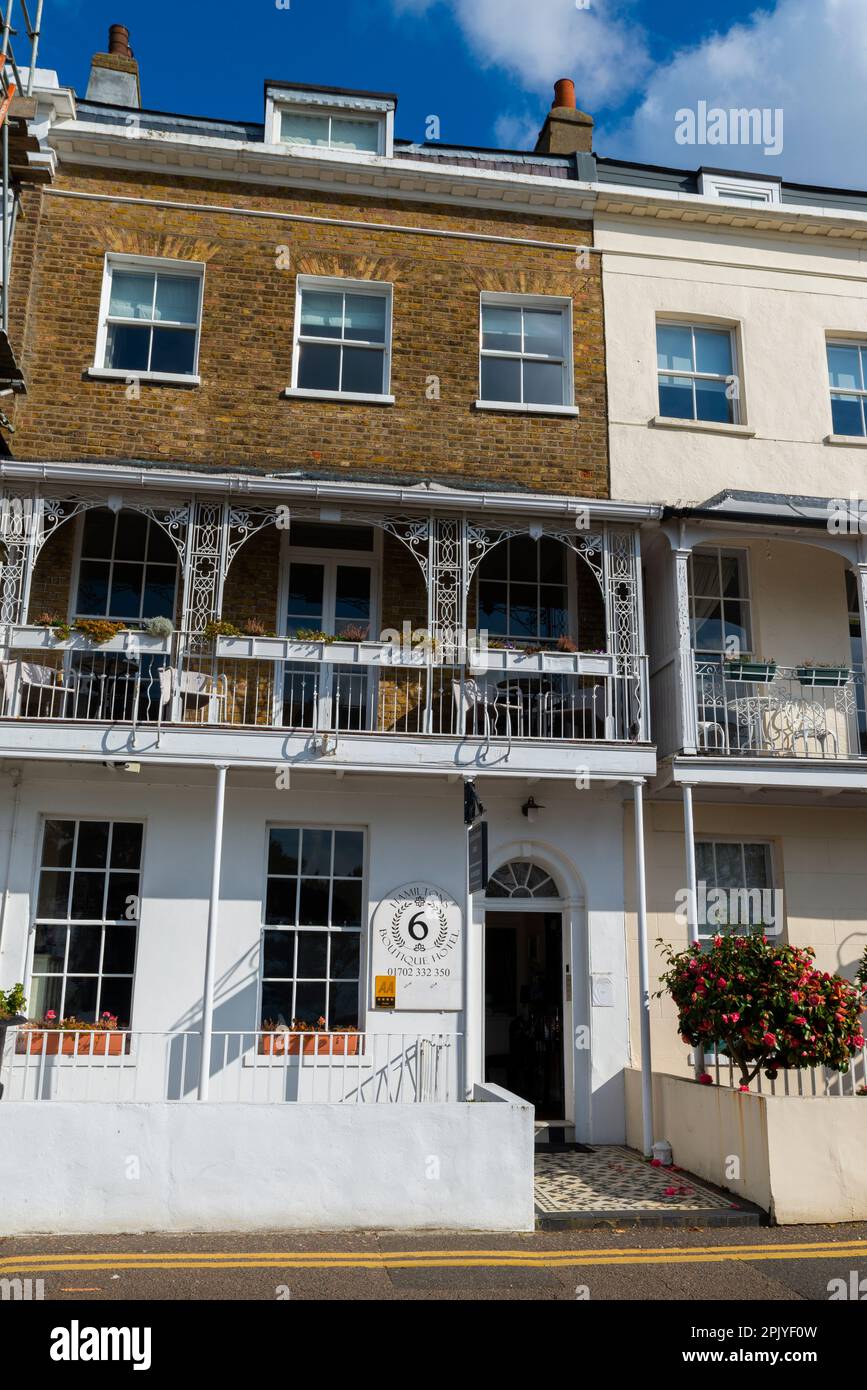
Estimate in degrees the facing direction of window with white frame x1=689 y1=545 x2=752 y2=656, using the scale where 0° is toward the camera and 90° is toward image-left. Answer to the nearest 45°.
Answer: approximately 0°
